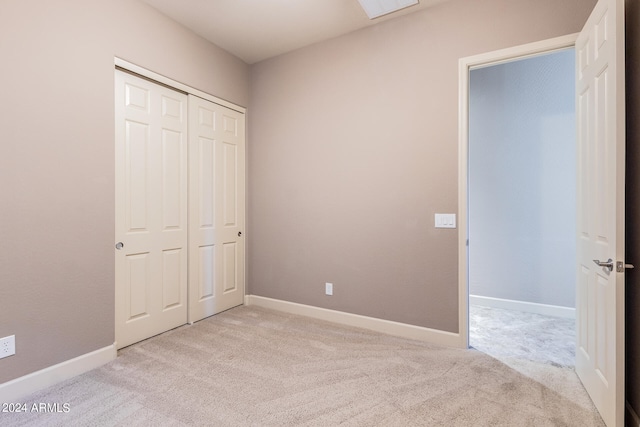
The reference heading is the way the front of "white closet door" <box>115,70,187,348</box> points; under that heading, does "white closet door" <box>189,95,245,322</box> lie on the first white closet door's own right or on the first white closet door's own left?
on the first white closet door's own left

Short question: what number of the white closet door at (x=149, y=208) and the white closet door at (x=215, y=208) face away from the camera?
0

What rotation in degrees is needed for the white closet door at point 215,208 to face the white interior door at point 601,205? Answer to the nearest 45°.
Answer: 0° — it already faces it

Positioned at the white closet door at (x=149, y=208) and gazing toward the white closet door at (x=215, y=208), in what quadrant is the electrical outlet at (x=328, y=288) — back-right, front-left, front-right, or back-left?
front-right

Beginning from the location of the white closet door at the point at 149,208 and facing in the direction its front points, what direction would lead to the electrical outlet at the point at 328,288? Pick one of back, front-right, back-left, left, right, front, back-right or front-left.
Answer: front-left

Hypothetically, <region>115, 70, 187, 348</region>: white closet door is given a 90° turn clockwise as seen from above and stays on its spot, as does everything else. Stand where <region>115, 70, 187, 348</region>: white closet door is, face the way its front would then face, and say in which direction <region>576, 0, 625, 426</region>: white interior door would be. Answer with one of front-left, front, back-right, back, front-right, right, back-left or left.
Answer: left

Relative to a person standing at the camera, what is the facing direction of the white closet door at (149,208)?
facing the viewer and to the right of the viewer

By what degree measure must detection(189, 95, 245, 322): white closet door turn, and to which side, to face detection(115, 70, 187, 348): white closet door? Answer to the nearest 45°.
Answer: approximately 90° to its right

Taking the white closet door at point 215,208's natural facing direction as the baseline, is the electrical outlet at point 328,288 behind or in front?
in front
